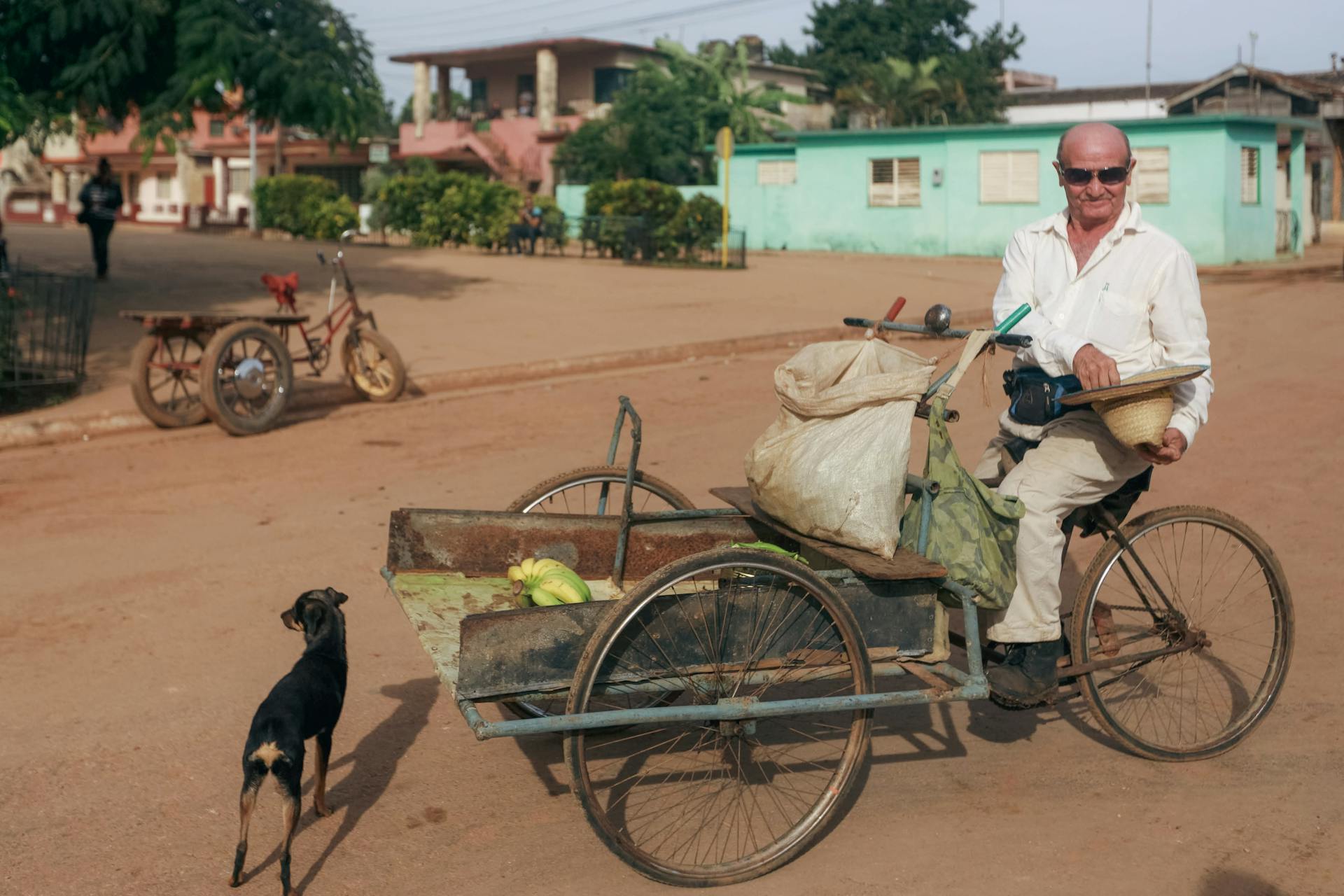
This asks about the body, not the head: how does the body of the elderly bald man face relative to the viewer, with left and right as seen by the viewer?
facing the viewer and to the left of the viewer

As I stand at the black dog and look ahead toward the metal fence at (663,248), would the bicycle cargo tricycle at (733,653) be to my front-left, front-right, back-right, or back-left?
front-right

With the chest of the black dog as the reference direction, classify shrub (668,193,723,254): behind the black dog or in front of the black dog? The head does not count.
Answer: in front

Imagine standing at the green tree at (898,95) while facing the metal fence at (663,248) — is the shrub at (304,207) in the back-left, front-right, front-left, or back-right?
front-right

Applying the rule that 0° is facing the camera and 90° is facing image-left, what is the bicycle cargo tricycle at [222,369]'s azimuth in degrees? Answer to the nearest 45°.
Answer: approximately 225°

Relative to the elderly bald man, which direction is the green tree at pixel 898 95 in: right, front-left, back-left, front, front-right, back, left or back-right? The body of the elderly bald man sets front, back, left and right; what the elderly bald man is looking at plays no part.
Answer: back-right

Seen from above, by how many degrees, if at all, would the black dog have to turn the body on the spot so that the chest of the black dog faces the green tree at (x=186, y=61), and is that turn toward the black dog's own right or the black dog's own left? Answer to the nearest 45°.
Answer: approximately 45° to the black dog's own left

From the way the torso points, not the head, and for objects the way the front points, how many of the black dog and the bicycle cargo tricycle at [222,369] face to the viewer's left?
0

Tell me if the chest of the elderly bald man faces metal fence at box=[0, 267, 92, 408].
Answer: no

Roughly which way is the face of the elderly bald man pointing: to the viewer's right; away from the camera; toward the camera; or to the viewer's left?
toward the camera
